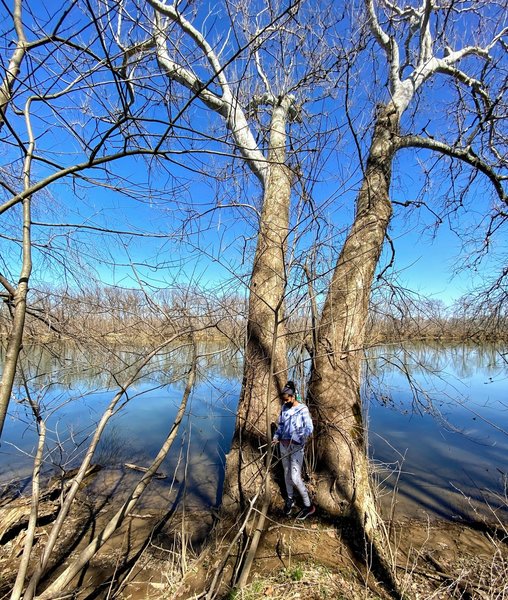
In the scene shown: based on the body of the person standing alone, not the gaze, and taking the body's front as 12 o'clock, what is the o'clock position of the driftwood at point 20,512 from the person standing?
The driftwood is roughly at 2 o'clock from the person standing.

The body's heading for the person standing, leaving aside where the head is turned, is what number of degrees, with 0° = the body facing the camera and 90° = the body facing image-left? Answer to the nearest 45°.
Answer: approximately 45°
